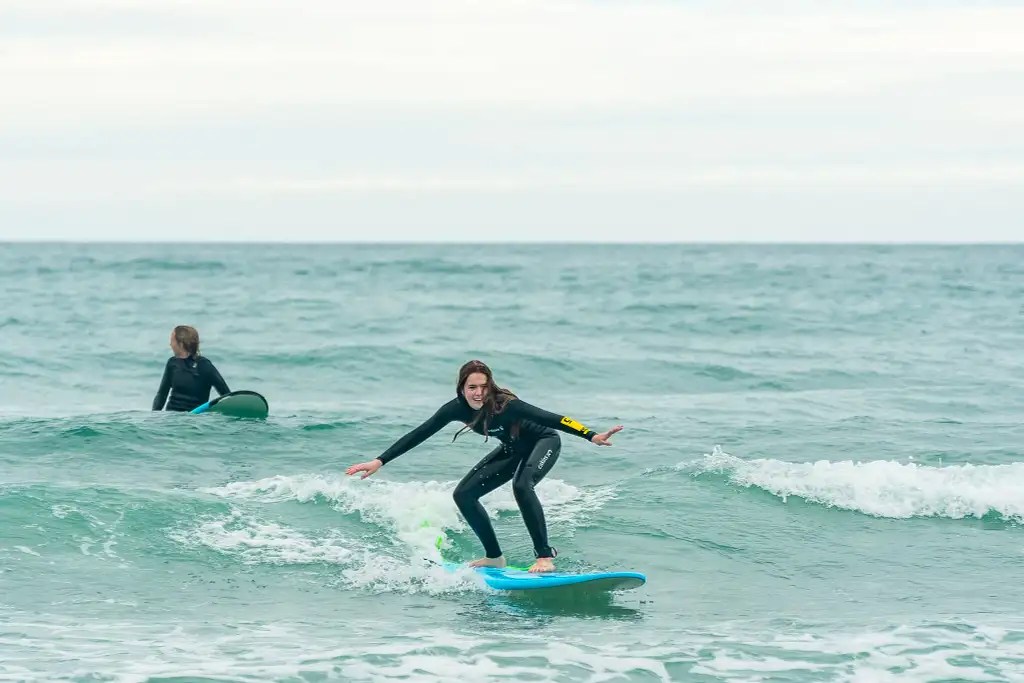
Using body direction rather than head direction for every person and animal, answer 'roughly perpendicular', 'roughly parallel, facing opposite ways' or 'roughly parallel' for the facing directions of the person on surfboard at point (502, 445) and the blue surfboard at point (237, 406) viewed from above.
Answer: roughly perpendicular

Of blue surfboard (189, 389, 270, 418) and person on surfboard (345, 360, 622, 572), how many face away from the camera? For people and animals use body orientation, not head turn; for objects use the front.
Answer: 0

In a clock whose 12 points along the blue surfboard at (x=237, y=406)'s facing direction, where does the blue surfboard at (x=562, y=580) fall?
the blue surfboard at (x=562, y=580) is roughly at 1 o'clock from the blue surfboard at (x=237, y=406).

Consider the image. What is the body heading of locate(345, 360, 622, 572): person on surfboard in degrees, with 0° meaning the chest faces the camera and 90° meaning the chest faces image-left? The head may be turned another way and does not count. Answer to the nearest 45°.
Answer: approximately 45°

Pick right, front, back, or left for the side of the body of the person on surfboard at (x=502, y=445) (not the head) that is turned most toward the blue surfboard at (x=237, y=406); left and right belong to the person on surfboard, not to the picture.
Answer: right

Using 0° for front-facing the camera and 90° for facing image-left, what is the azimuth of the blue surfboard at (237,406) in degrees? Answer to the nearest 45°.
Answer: approximately 315°

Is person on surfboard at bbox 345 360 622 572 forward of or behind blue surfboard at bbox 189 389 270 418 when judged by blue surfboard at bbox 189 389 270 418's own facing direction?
forward
